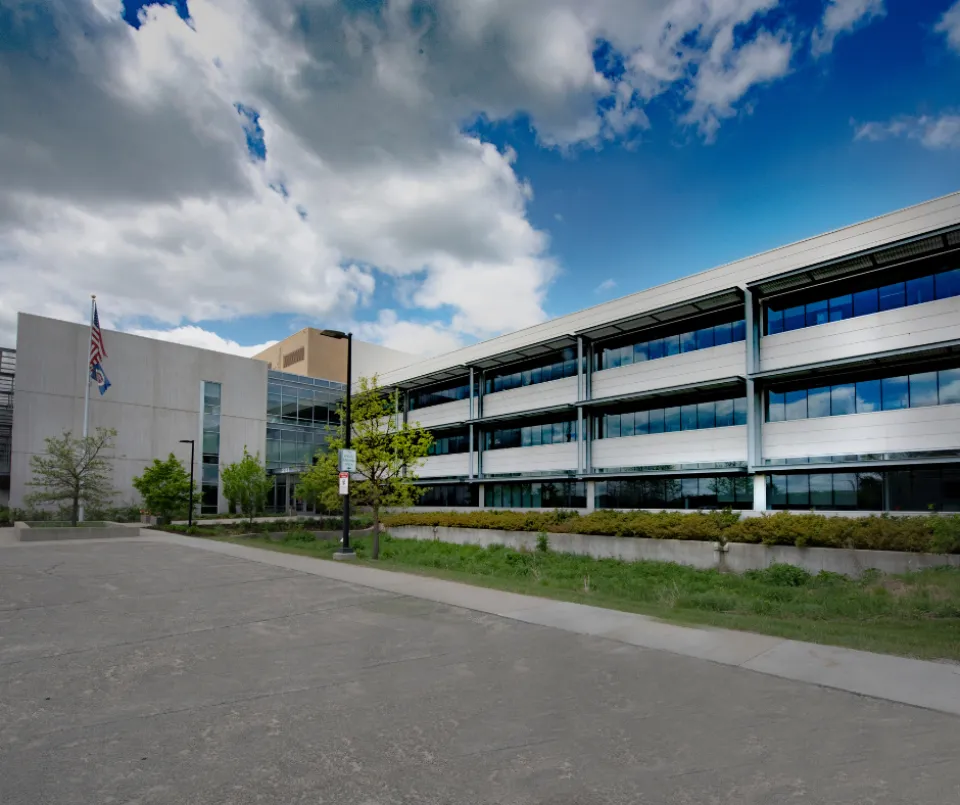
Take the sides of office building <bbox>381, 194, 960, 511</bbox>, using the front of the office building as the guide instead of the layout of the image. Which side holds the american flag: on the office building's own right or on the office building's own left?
on the office building's own right

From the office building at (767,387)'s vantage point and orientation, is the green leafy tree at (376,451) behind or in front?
in front

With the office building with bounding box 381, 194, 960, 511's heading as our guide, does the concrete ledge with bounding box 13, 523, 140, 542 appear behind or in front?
in front

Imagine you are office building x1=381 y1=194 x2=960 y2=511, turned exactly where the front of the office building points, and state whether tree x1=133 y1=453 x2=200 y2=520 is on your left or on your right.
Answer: on your right

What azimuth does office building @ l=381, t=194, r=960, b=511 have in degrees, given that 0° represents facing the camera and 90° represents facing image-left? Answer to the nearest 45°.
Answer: approximately 45°
